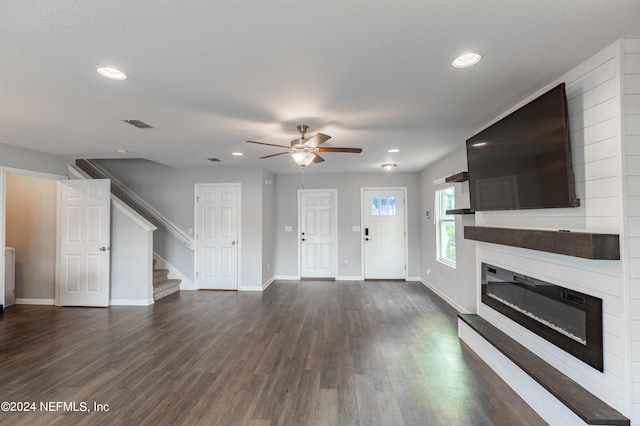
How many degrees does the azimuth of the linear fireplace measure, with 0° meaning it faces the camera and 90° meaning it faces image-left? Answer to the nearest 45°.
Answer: approximately 45°

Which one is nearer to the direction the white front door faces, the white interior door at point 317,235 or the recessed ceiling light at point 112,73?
the recessed ceiling light

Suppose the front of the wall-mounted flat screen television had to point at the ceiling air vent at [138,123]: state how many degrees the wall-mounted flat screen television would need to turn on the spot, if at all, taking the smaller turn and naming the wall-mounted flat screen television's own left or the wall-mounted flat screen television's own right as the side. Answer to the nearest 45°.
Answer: approximately 45° to the wall-mounted flat screen television's own right

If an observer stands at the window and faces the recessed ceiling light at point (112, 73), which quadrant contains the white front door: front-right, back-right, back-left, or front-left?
back-right

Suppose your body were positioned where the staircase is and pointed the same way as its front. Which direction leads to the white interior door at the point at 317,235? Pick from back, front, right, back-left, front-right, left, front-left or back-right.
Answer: front-left

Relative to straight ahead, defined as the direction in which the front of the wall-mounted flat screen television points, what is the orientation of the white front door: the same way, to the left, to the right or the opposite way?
to the left

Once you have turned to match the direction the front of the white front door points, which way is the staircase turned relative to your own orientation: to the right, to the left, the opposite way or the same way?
to the left

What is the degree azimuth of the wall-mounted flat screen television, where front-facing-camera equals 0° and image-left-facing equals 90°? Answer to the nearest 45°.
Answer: approximately 45°

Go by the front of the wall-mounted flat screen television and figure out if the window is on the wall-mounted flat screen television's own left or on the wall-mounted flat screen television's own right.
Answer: on the wall-mounted flat screen television's own right

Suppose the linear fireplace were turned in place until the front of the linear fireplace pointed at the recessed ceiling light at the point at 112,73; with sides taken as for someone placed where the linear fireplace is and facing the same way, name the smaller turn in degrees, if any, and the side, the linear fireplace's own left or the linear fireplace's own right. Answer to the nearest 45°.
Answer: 0° — it already faces it

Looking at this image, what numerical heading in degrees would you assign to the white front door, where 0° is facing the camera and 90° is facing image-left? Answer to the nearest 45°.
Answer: approximately 0°
